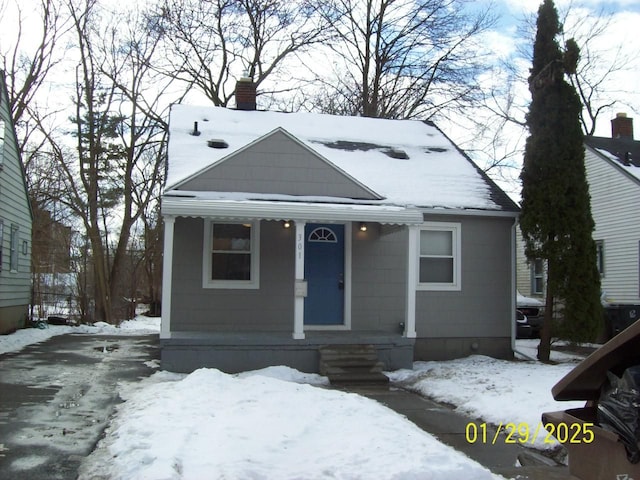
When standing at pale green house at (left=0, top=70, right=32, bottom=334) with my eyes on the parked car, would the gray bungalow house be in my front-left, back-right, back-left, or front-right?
front-right

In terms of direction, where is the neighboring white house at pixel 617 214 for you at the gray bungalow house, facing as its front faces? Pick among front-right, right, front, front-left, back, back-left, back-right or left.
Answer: back-left

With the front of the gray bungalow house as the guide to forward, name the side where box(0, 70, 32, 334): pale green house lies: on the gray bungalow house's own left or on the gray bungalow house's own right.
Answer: on the gray bungalow house's own right

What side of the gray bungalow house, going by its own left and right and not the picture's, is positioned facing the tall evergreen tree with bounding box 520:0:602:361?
left

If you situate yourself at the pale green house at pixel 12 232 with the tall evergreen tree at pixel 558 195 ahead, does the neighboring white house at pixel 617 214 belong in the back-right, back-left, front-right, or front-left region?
front-left

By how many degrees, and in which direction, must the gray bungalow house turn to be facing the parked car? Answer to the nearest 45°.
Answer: approximately 135° to its left

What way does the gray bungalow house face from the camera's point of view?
toward the camera

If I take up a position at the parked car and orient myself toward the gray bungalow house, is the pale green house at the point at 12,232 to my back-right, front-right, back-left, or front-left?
front-right
